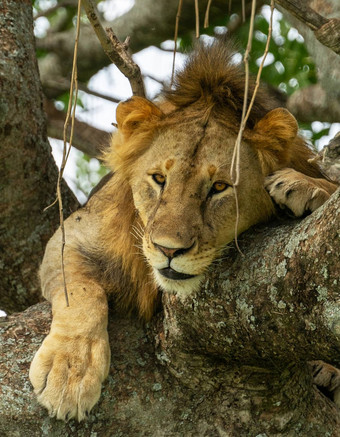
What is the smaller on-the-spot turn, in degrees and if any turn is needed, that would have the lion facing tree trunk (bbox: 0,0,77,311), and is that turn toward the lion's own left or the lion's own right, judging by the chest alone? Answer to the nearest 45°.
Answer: approximately 135° to the lion's own right

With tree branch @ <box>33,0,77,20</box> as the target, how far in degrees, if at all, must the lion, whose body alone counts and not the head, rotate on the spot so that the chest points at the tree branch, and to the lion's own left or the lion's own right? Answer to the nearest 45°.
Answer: approximately 135° to the lion's own right

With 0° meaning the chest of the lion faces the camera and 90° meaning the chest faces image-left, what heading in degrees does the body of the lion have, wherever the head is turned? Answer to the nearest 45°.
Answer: approximately 0°

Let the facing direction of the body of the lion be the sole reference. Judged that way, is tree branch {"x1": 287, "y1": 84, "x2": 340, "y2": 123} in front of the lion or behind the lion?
behind
